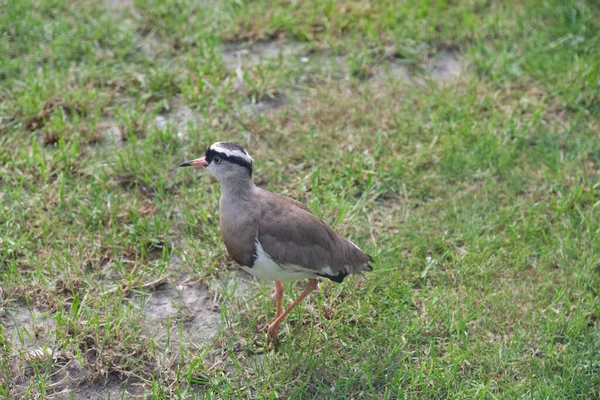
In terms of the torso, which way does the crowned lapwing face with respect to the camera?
to the viewer's left
